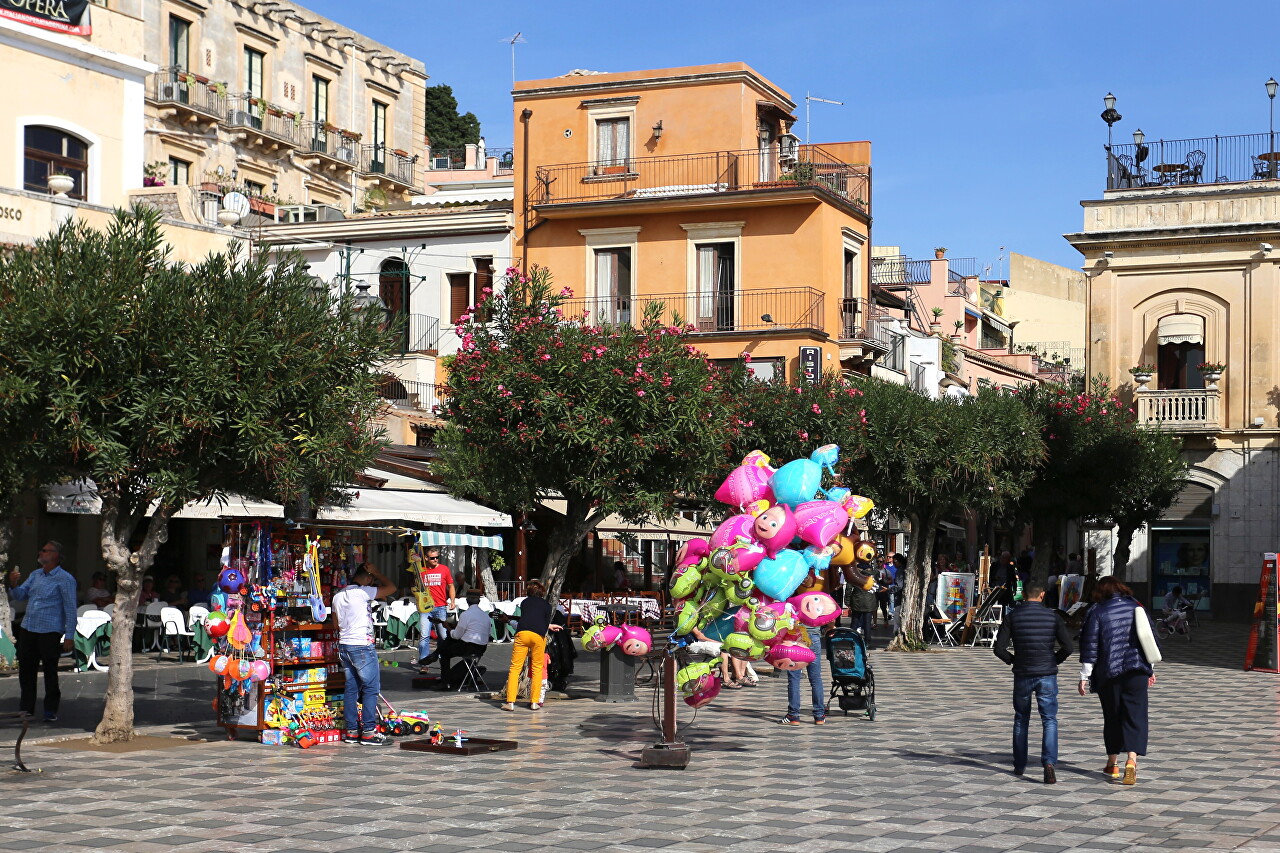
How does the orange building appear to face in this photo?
toward the camera

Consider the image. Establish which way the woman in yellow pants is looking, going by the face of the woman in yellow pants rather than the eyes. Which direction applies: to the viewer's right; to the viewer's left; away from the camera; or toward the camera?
away from the camera

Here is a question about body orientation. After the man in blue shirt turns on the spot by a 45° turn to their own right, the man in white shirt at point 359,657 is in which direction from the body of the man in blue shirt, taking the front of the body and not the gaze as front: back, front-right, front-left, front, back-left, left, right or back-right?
back-left

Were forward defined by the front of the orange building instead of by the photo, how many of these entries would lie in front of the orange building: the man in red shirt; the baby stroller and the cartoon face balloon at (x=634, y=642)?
3

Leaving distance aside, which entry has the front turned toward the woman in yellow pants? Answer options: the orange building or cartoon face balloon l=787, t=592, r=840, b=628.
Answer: the orange building

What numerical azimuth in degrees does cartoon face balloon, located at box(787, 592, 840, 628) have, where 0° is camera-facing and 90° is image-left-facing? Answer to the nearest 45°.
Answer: approximately 0°

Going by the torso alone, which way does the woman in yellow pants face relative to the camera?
away from the camera

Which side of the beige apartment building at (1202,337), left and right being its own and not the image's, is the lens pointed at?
front

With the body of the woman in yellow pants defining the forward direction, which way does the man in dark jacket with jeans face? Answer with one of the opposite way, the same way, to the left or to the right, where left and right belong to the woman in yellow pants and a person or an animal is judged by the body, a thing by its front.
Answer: the same way

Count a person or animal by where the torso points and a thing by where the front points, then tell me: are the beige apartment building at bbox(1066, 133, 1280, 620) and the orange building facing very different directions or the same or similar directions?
same or similar directions

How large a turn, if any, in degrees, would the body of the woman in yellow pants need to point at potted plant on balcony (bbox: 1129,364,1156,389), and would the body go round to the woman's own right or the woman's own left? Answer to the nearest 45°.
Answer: approximately 45° to the woman's own right

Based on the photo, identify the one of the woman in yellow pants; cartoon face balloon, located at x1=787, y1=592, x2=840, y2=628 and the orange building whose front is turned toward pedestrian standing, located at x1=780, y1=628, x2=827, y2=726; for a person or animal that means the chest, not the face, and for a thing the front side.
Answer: the orange building

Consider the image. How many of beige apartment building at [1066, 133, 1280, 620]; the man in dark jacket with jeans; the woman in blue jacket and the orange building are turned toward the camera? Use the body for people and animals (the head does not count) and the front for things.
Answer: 2

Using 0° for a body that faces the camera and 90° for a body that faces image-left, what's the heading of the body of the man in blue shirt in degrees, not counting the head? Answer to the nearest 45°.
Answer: approximately 45°

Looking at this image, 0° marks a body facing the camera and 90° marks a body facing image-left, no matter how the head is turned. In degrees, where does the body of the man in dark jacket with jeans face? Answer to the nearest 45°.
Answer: approximately 180°
